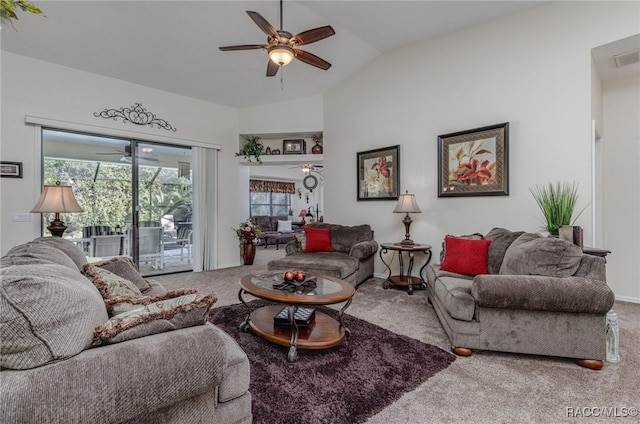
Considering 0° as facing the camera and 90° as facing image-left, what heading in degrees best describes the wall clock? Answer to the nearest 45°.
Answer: approximately 0°

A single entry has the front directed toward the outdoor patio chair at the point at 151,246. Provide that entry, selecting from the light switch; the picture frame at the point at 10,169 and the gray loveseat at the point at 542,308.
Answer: the gray loveseat

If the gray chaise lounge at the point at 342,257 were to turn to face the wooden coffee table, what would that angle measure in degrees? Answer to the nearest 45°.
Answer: approximately 45° to its left

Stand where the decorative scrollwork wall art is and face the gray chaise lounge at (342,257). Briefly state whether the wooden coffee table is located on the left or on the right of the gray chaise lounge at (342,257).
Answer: right

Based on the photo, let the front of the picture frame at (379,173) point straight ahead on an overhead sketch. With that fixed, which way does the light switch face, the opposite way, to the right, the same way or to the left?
to the left

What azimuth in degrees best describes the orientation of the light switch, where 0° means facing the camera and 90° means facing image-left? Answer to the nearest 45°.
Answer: approximately 0°

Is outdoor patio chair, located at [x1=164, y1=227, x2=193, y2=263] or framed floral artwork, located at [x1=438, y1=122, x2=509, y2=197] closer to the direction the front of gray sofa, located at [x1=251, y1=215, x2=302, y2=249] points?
the framed floral artwork

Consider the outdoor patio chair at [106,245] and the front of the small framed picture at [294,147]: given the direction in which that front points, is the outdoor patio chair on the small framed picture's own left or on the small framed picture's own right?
on the small framed picture's own right
